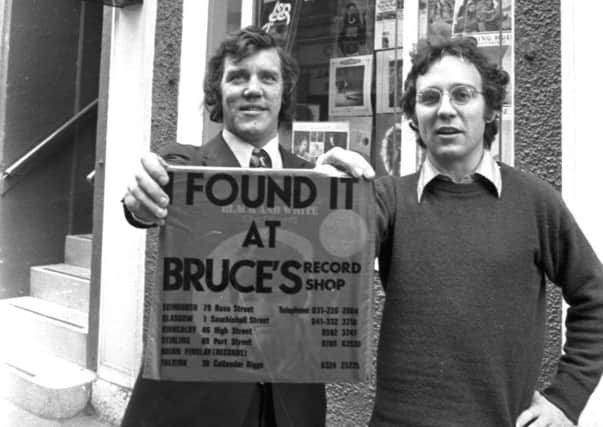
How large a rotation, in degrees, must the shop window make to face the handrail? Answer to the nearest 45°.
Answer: approximately 135° to its right

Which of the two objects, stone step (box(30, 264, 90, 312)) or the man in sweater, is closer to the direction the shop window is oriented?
the man in sweater

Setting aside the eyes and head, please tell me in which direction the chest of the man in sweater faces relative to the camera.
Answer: toward the camera

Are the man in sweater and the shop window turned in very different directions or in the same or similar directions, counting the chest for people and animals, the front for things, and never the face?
same or similar directions

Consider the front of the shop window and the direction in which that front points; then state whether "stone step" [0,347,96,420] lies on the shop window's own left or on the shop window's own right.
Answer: on the shop window's own right

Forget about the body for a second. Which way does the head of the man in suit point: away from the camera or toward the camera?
toward the camera

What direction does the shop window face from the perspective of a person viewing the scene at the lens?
facing the viewer

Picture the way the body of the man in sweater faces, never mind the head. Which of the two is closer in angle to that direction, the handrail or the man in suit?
the man in suit

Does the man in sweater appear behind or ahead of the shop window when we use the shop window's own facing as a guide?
ahead

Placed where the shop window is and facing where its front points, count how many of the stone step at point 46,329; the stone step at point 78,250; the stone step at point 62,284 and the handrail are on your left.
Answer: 0

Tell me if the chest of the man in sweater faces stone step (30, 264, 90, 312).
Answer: no

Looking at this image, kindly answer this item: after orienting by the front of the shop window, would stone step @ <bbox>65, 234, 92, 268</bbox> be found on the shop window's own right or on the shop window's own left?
on the shop window's own right

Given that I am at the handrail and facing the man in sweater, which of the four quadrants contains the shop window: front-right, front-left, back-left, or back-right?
front-left

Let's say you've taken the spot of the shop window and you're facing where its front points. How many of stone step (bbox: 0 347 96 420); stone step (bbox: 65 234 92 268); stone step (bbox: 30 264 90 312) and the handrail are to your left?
0

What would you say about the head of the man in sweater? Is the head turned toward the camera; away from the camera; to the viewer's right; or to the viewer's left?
toward the camera

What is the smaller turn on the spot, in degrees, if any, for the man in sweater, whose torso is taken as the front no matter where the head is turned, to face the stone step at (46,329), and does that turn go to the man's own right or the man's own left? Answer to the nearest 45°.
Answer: approximately 135° to the man's own right

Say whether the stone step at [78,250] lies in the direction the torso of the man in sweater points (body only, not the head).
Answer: no

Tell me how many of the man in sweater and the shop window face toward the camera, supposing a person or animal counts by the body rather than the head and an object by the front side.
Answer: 2
